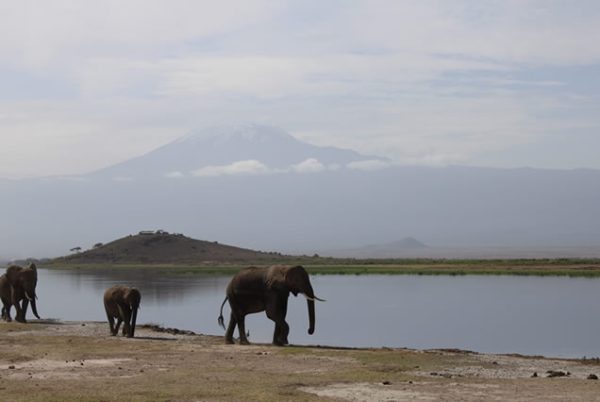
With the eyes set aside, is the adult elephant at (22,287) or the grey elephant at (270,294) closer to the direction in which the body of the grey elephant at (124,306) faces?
the grey elephant

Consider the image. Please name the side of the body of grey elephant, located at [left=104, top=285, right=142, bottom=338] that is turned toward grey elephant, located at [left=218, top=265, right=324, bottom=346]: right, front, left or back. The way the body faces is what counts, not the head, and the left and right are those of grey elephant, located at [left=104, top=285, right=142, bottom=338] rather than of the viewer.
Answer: front

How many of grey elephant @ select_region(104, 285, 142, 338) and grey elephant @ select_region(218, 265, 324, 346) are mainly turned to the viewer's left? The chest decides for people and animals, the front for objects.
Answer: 0

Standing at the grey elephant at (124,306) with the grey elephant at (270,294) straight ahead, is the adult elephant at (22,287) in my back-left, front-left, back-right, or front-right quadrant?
back-left

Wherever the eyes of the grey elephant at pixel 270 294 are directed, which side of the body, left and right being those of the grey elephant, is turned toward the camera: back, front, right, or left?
right

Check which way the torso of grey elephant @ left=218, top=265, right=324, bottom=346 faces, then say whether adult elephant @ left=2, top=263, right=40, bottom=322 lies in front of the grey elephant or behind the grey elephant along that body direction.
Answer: behind

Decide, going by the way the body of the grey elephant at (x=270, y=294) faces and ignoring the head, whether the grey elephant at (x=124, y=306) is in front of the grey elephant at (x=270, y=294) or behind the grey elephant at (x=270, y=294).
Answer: behind

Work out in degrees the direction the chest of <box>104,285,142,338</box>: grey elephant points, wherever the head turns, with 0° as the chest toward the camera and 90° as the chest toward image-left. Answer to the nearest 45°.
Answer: approximately 315°
